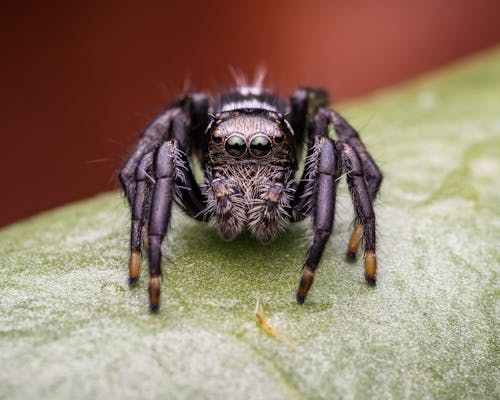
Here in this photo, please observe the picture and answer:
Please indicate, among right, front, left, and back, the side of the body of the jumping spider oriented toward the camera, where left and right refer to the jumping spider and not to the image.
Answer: front
